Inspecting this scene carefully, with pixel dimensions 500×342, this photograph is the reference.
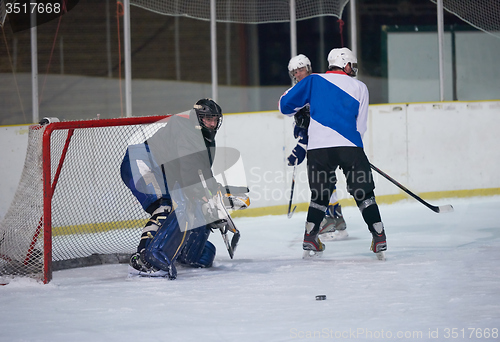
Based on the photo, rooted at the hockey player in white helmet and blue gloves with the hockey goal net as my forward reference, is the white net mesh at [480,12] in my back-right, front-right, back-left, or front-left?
back-right

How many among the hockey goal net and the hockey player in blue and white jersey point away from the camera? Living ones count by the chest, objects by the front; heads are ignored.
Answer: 1

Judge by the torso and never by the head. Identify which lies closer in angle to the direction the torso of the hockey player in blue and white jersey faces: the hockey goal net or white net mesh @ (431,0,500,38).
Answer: the white net mesh

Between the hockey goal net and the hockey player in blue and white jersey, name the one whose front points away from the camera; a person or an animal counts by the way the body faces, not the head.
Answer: the hockey player in blue and white jersey

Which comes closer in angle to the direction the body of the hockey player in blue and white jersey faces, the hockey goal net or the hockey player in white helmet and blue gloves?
the hockey player in white helmet and blue gloves

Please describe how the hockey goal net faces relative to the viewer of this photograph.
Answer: facing the viewer and to the right of the viewer

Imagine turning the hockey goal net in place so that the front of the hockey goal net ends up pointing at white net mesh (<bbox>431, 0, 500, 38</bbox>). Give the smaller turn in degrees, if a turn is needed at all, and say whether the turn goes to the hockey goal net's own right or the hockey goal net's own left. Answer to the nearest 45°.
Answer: approximately 90° to the hockey goal net's own left

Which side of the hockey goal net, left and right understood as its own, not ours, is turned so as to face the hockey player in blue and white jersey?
front

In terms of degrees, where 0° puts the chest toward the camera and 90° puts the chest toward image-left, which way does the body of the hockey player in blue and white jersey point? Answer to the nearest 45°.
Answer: approximately 180°

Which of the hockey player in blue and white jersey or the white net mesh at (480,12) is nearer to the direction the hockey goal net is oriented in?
the hockey player in blue and white jersey

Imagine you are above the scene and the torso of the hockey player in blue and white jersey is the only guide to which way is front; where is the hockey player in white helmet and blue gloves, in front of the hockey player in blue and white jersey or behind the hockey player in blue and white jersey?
in front
